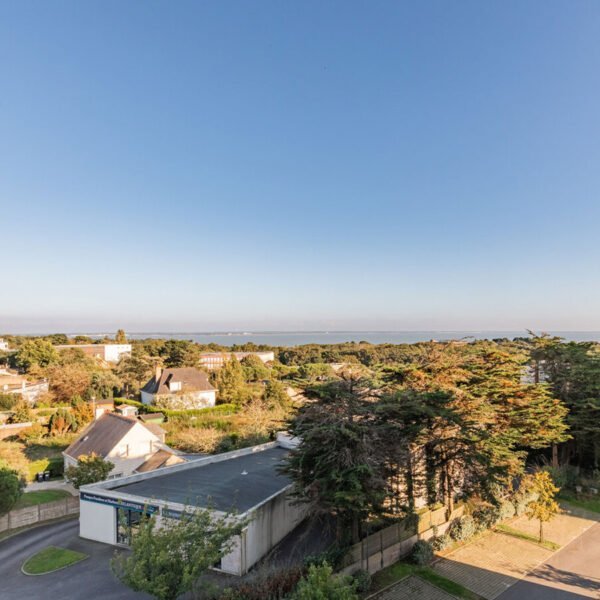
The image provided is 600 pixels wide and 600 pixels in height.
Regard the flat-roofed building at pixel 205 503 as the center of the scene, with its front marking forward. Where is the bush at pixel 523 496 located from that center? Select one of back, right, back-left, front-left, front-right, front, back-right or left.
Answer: back-left

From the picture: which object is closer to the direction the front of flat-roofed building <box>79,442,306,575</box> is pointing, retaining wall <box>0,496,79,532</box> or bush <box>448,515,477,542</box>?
the retaining wall

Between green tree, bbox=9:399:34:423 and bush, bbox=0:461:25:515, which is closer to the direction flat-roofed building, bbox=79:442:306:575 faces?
the bush

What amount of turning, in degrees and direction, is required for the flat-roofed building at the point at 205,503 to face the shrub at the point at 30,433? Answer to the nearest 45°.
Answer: approximately 90° to its right

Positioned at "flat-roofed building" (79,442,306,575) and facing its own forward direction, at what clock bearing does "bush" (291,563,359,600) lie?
The bush is roughly at 10 o'clock from the flat-roofed building.

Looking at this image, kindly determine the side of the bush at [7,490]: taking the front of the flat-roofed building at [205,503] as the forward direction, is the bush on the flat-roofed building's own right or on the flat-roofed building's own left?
on the flat-roofed building's own right

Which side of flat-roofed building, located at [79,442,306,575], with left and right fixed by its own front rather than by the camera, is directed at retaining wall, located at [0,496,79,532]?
right

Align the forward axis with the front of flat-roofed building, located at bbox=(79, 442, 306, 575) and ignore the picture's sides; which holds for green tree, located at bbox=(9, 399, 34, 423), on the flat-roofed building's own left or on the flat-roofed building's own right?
on the flat-roofed building's own right

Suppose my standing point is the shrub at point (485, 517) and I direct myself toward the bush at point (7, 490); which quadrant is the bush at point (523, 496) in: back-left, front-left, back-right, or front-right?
back-right

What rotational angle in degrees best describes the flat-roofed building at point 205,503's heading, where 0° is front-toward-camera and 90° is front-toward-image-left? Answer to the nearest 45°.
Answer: approximately 45°

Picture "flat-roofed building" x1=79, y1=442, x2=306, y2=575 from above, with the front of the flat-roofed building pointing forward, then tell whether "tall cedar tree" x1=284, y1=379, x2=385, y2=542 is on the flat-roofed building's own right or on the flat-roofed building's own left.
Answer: on the flat-roofed building's own left

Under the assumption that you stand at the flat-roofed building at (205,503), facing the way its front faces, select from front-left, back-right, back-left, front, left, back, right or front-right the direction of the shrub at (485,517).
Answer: back-left
